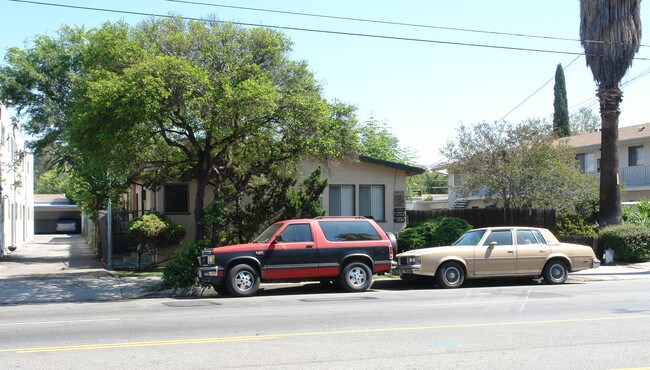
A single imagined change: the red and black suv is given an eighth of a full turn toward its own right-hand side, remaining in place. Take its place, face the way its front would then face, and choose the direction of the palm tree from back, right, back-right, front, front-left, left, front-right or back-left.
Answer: right

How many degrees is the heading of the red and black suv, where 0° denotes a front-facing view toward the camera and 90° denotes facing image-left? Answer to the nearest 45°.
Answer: approximately 90°

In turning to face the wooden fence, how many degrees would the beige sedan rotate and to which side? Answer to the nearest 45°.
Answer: approximately 90° to its right

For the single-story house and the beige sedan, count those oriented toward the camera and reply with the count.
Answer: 1

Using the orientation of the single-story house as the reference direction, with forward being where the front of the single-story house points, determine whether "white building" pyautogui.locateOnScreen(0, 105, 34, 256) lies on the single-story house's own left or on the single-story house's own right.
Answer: on the single-story house's own right

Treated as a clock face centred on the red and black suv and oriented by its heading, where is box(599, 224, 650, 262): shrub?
The shrub is roughly at 5 o'clock from the red and black suv.

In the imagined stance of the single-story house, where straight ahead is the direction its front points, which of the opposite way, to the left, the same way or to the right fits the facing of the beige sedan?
to the right

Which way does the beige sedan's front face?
to the viewer's left

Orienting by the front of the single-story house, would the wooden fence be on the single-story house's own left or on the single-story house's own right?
on the single-story house's own left

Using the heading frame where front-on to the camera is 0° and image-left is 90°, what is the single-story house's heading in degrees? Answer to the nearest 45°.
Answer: approximately 0°

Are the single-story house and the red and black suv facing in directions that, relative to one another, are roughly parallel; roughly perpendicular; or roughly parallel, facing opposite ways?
roughly perpendicular

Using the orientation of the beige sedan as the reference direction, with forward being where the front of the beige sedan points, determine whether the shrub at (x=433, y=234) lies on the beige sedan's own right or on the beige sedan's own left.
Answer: on the beige sedan's own right

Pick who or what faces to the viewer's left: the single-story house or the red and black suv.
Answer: the red and black suv

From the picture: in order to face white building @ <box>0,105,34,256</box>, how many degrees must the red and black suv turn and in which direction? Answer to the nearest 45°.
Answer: approximately 45° to its right
